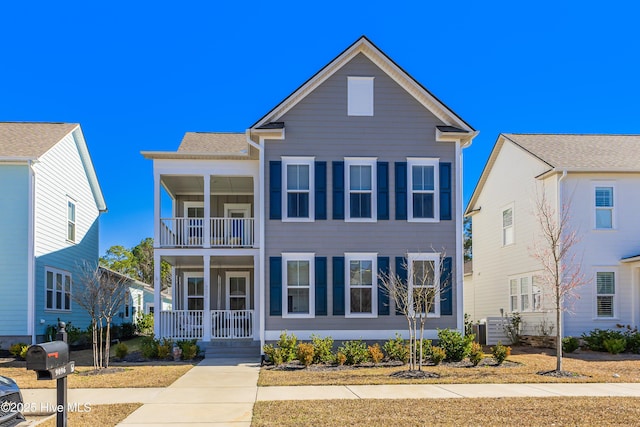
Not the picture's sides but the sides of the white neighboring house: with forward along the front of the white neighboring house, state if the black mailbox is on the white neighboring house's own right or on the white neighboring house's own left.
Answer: on the white neighboring house's own right

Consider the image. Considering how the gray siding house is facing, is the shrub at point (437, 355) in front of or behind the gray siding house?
in front

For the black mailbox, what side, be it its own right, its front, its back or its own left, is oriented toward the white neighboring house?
back

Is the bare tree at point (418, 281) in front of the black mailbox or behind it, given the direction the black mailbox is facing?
behind

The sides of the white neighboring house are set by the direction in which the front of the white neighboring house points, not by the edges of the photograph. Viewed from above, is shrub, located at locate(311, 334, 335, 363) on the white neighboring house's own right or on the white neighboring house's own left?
on the white neighboring house's own right

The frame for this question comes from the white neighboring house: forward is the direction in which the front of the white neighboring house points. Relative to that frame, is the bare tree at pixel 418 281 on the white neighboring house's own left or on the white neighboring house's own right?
on the white neighboring house's own right

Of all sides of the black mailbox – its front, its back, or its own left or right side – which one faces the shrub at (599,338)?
back

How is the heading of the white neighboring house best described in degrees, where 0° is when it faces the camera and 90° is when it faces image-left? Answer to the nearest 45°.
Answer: approximately 315°

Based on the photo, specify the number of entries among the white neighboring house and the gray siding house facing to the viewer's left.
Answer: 0

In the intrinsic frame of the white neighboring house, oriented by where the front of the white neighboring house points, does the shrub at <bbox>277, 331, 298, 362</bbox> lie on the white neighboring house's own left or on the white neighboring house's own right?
on the white neighboring house's own right

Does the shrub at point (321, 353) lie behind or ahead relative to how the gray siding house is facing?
ahead
